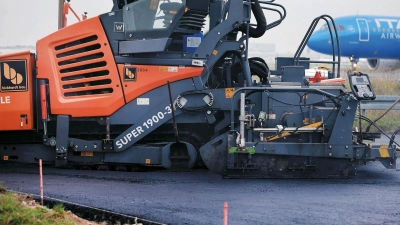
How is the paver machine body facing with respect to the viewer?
to the viewer's left
